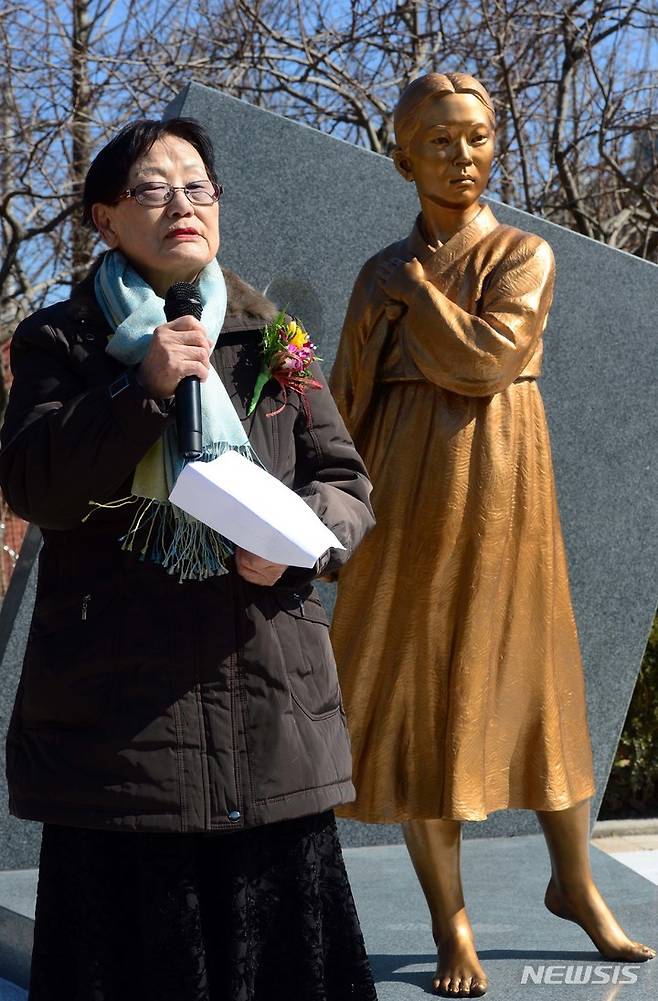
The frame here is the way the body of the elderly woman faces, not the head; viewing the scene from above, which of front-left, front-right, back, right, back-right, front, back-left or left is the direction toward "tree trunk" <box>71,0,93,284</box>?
back-left

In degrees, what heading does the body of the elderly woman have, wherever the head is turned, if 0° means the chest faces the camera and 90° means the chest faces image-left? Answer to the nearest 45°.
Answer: approximately 315°
